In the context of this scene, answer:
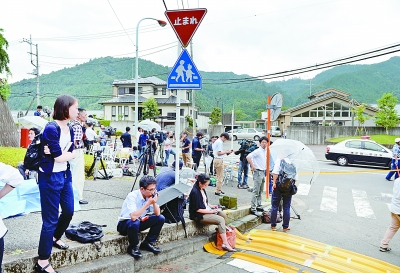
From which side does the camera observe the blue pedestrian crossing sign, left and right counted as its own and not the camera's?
front

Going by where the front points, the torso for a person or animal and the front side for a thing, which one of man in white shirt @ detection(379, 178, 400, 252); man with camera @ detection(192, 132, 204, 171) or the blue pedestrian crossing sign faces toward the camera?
the blue pedestrian crossing sign

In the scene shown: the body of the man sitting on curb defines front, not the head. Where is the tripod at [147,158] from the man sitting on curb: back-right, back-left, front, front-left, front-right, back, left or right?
back-left

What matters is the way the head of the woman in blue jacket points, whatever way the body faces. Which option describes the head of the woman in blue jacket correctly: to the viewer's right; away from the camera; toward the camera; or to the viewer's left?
to the viewer's right
